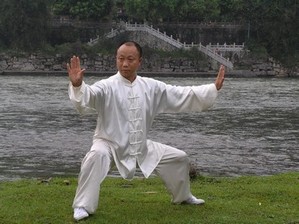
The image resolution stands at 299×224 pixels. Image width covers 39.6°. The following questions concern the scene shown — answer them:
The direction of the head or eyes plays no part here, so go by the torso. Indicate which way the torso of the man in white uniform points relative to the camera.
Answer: toward the camera

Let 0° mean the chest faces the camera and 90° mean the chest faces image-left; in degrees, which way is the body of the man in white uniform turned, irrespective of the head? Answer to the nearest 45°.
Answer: approximately 0°
